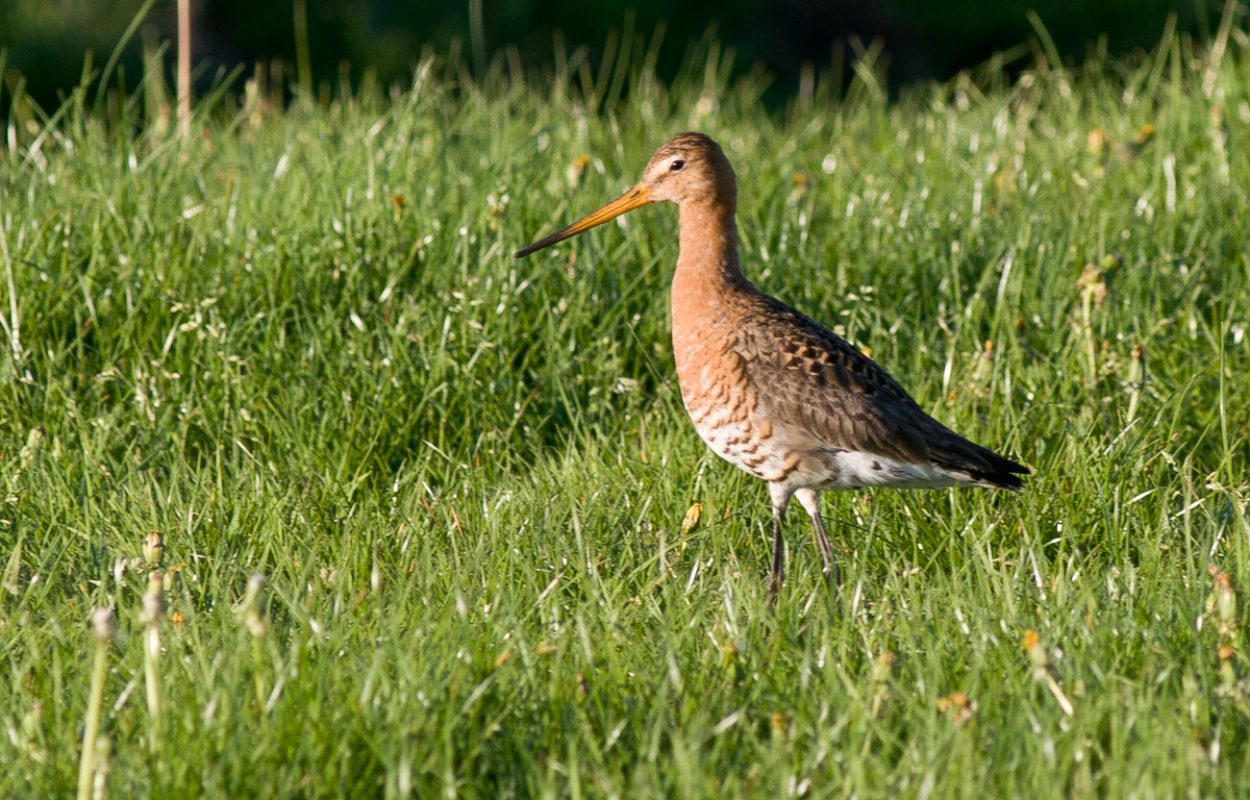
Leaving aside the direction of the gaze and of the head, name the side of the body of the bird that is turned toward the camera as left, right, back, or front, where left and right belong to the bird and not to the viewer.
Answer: left
